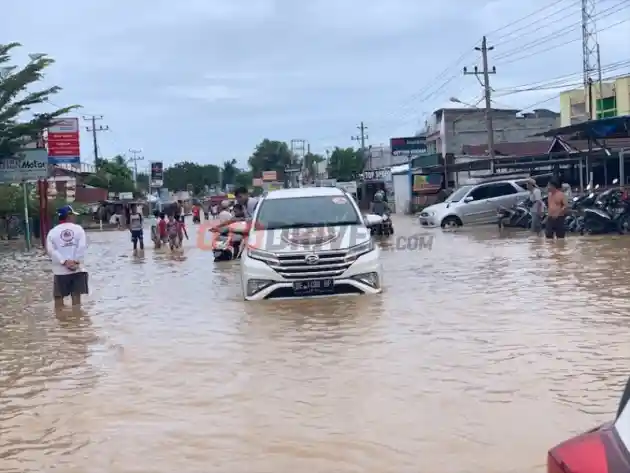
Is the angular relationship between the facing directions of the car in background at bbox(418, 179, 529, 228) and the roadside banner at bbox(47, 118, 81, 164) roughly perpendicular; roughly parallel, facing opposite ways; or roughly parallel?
roughly perpendicular

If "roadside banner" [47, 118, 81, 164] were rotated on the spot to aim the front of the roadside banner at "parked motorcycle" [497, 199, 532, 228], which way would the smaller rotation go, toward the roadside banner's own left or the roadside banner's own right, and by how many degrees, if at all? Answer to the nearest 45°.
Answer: approximately 45° to the roadside banner's own left

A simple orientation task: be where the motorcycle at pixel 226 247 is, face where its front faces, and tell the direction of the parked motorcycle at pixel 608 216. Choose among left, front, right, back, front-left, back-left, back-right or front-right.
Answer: back-left

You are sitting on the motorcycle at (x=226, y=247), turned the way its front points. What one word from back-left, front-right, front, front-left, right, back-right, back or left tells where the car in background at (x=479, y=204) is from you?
back

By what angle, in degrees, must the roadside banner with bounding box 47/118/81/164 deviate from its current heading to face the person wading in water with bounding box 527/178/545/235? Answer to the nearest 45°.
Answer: approximately 45° to its left

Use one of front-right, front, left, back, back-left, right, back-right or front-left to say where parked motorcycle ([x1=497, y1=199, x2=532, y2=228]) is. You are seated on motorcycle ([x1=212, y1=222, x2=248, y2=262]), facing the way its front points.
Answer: back

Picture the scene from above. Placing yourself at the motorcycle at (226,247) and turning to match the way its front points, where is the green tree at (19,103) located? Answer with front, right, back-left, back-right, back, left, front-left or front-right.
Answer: right

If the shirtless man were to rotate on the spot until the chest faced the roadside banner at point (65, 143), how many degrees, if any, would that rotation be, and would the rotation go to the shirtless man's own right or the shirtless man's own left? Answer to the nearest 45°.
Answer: approximately 90° to the shirtless man's own right
